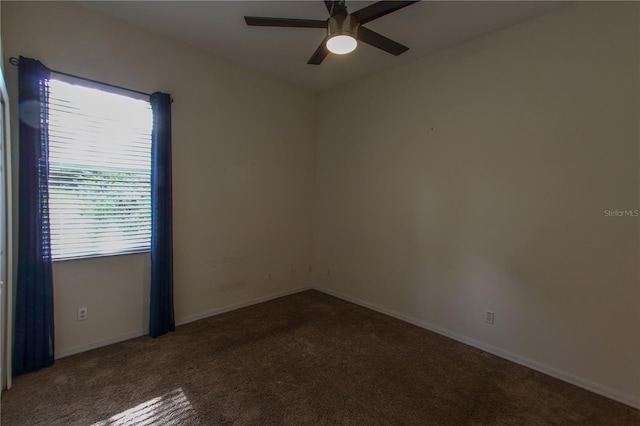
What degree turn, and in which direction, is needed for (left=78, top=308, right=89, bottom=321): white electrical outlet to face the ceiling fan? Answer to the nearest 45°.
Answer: approximately 45° to its left

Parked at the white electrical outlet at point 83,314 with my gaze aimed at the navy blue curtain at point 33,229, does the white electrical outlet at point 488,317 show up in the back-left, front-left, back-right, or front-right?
back-left

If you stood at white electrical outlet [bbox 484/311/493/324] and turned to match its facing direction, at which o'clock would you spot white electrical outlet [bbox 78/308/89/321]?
white electrical outlet [bbox 78/308/89/321] is roughly at 2 o'clock from white electrical outlet [bbox 484/311/493/324].

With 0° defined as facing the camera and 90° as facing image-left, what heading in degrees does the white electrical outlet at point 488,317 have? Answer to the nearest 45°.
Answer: approximately 0°

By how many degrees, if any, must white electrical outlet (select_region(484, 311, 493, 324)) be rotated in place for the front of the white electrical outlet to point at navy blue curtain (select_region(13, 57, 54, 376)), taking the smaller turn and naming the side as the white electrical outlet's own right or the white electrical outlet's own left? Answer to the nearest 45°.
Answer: approximately 45° to the white electrical outlet's own right

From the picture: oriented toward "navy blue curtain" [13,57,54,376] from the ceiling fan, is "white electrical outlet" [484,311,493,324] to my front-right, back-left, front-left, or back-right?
back-right

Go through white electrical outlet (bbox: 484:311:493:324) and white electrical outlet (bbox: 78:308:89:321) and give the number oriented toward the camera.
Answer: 2

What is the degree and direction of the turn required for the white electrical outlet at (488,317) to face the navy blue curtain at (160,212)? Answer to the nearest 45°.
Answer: approximately 45° to its right

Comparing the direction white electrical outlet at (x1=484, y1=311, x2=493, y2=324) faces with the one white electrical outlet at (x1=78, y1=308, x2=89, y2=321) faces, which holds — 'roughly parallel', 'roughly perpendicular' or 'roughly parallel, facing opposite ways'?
roughly perpendicular

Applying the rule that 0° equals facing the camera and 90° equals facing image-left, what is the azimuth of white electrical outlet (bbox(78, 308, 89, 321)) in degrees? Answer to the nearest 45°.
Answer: approximately 0°
